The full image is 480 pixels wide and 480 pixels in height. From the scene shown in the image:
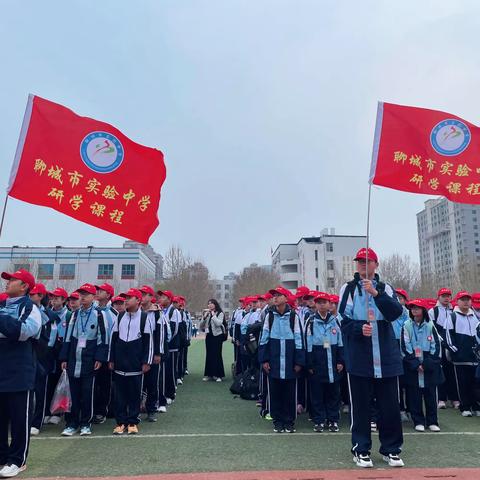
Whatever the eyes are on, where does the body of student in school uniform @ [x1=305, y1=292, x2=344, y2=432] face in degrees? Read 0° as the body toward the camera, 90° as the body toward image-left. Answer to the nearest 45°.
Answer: approximately 0°

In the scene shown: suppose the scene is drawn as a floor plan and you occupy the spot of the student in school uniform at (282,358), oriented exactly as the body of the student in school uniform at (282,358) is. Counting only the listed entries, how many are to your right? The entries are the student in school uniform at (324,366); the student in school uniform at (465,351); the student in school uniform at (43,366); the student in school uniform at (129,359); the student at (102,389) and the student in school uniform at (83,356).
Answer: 4

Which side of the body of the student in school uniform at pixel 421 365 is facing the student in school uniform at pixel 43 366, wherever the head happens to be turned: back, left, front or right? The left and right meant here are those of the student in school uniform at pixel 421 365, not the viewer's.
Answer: right

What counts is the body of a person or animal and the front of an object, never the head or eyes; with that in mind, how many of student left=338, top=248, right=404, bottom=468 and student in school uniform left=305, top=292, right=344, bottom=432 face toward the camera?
2

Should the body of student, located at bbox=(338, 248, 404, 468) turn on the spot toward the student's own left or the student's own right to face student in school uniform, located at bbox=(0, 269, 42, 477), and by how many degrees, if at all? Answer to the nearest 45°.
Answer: approximately 90° to the student's own right

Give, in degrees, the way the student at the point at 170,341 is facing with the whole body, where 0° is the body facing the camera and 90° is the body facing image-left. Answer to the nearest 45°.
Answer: approximately 45°

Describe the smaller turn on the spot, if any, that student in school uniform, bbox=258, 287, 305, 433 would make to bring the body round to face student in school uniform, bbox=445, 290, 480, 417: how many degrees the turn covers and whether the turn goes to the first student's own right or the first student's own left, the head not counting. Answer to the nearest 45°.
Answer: approximately 135° to the first student's own left

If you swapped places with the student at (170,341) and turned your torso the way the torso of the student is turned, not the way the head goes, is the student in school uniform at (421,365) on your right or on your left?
on your left

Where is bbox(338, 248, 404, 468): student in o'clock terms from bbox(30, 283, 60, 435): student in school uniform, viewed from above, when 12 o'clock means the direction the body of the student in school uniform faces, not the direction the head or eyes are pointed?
The student is roughly at 9 o'clock from the student in school uniform.
